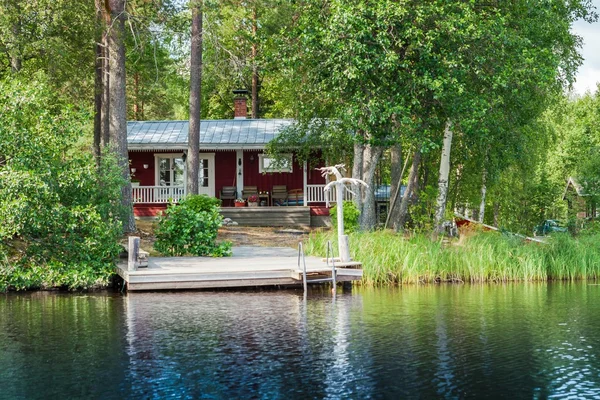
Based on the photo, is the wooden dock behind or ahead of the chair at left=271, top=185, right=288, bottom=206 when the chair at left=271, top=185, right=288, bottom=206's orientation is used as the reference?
ahead

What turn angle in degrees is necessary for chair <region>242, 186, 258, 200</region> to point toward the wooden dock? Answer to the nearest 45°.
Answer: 0° — it already faces it

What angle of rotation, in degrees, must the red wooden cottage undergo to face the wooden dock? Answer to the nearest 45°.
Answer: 0° — it already faces it

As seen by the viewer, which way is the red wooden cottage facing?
toward the camera

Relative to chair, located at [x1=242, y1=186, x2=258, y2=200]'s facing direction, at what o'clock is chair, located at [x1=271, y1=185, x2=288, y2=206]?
chair, located at [x1=271, y1=185, x2=288, y2=206] is roughly at 9 o'clock from chair, located at [x1=242, y1=186, x2=258, y2=200].

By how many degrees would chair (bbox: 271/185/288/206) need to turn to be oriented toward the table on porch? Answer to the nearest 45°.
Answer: approximately 90° to its right

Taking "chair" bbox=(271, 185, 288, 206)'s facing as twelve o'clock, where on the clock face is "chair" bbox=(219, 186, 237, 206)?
"chair" bbox=(219, 186, 237, 206) is roughly at 3 o'clock from "chair" bbox=(271, 185, 288, 206).

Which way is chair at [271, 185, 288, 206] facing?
toward the camera

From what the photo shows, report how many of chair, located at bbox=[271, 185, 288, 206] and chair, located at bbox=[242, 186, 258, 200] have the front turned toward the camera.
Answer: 2

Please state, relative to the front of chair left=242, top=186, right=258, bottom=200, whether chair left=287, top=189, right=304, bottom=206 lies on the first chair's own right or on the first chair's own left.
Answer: on the first chair's own left

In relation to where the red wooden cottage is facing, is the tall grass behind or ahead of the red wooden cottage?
ahead
